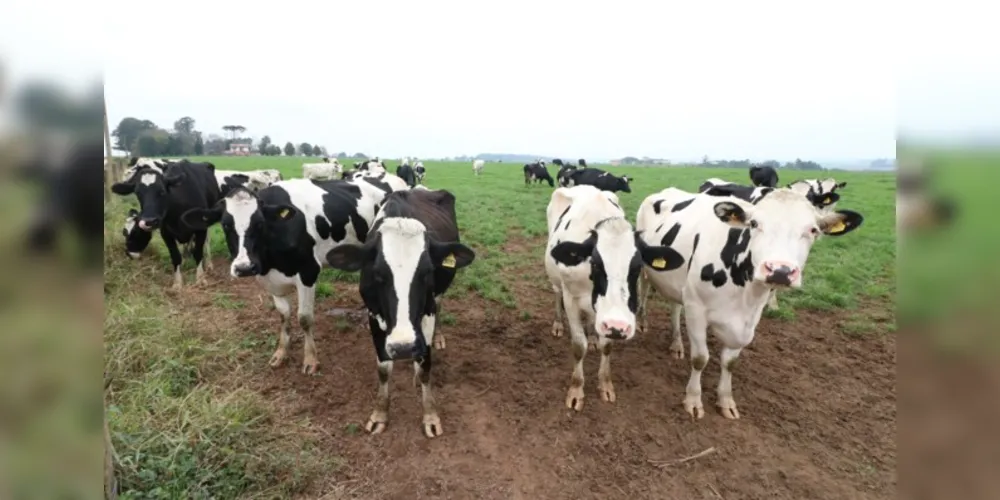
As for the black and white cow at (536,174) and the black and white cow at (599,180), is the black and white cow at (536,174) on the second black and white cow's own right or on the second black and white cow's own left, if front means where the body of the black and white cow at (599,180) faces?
on the second black and white cow's own left

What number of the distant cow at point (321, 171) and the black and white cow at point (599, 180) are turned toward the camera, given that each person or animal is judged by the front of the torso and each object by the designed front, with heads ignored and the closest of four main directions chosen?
0

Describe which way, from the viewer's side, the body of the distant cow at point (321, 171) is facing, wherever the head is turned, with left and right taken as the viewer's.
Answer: facing to the right of the viewer

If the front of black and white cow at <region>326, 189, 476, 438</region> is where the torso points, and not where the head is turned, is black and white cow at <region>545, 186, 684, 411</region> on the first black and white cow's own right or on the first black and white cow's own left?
on the first black and white cow's own left

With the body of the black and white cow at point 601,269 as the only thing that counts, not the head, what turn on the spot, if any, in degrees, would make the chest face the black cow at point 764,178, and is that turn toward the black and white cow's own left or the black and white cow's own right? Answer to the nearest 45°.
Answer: approximately 180°

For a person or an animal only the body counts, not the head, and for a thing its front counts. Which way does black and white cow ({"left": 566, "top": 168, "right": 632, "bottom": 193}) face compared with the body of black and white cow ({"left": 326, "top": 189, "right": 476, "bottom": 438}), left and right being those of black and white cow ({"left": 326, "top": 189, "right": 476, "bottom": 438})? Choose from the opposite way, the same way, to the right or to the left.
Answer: to the left

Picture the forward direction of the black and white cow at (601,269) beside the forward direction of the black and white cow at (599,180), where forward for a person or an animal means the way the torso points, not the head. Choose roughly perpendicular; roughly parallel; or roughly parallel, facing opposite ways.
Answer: roughly perpendicular

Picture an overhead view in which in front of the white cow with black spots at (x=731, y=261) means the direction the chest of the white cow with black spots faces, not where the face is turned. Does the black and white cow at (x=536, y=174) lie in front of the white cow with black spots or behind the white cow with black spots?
behind

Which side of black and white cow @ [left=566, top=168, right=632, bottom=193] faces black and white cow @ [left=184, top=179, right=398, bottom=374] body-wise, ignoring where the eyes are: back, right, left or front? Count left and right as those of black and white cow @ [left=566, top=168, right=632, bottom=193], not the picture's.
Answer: right

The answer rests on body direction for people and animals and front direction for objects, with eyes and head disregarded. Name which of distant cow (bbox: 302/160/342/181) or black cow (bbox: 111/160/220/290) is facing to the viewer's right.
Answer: the distant cow

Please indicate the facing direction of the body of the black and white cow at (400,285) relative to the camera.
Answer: toward the camera

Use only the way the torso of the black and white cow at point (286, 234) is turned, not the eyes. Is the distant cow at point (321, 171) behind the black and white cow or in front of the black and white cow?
behind

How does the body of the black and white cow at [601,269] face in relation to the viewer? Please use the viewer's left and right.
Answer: facing the viewer
